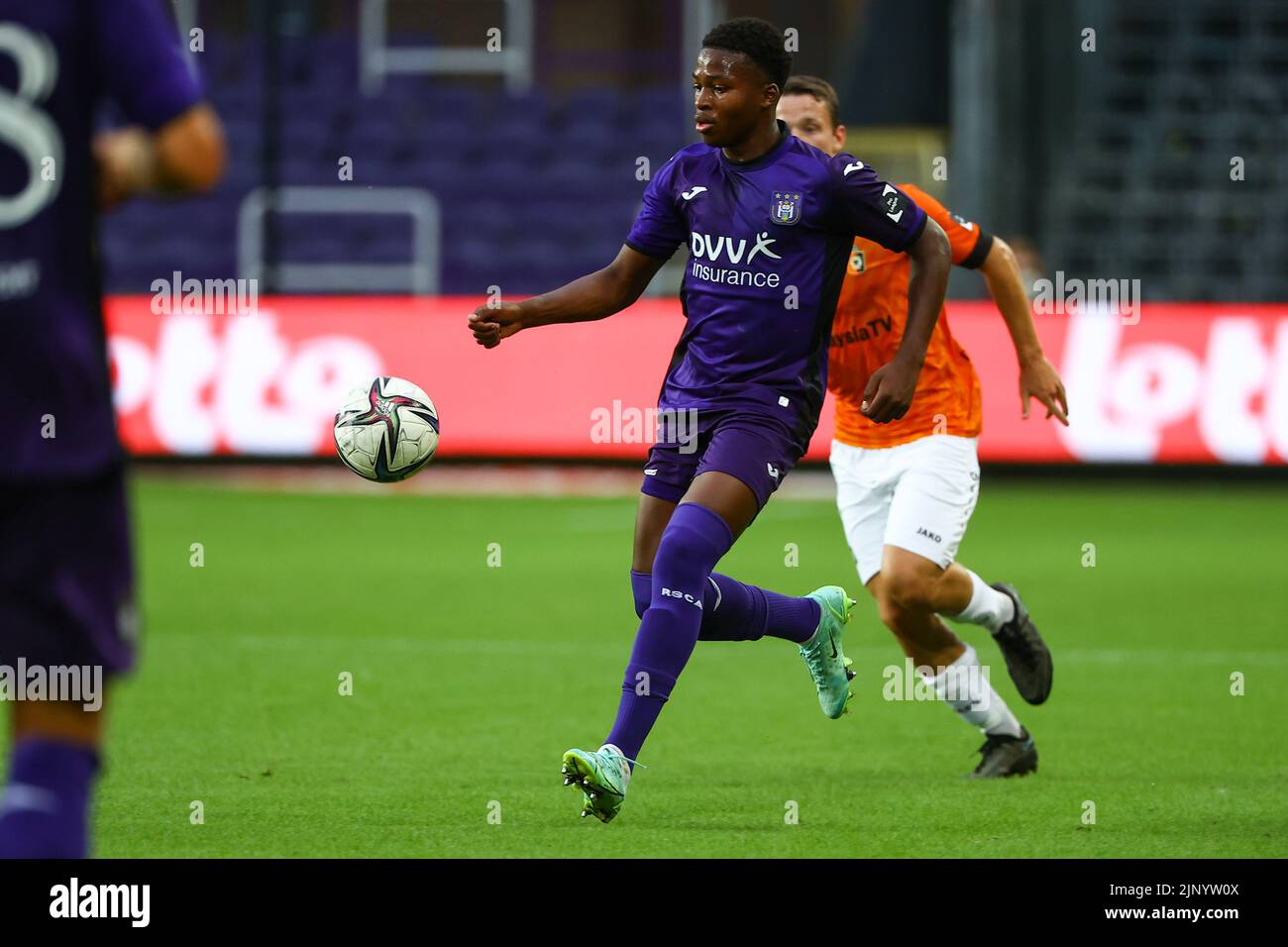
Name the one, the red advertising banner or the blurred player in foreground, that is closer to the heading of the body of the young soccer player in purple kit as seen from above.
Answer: the blurred player in foreground

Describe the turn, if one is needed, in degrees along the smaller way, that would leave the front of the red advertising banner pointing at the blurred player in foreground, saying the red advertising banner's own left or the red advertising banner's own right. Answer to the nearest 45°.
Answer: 0° — it already faces them

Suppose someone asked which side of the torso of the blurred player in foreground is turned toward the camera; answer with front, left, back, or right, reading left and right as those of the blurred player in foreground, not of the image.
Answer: back

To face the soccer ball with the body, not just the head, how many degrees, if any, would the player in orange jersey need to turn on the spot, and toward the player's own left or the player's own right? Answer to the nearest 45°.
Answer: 0° — they already face it

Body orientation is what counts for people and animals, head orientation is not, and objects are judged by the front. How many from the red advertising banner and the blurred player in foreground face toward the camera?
1

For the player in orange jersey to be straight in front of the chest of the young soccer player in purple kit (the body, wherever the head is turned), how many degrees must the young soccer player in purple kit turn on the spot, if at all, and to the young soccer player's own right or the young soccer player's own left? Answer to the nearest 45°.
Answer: approximately 180°

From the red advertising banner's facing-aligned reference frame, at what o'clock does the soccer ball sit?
The soccer ball is roughly at 12 o'clock from the red advertising banner.

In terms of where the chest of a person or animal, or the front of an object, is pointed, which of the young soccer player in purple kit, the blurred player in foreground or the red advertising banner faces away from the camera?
the blurred player in foreground

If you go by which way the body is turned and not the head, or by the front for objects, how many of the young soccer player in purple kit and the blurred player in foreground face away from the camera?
1

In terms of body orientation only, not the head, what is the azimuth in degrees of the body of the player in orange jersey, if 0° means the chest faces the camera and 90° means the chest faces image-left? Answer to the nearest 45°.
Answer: approximately 45°
